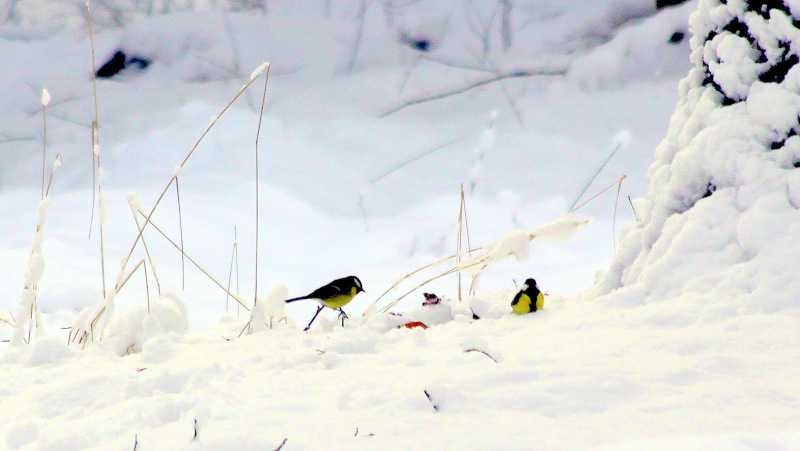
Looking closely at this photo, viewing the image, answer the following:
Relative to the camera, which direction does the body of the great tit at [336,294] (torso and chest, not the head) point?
to the viewer's right

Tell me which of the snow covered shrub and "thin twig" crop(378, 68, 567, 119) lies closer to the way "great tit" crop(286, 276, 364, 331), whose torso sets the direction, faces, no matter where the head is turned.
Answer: the snow covered shrub

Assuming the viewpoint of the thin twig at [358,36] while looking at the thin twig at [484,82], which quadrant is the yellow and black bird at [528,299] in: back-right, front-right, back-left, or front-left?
front-right

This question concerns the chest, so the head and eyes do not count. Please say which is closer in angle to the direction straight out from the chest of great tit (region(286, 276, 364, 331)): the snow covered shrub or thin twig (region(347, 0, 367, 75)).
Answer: the snow covered shrub

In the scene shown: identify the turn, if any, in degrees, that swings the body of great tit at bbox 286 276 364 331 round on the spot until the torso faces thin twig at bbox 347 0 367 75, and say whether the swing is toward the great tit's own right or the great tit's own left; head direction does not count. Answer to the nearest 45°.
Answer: approximately 90° to the great tit's own left

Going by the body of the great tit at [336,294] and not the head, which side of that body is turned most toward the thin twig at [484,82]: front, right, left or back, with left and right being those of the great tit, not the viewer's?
left

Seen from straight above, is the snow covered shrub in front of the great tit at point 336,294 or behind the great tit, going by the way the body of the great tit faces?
in front
